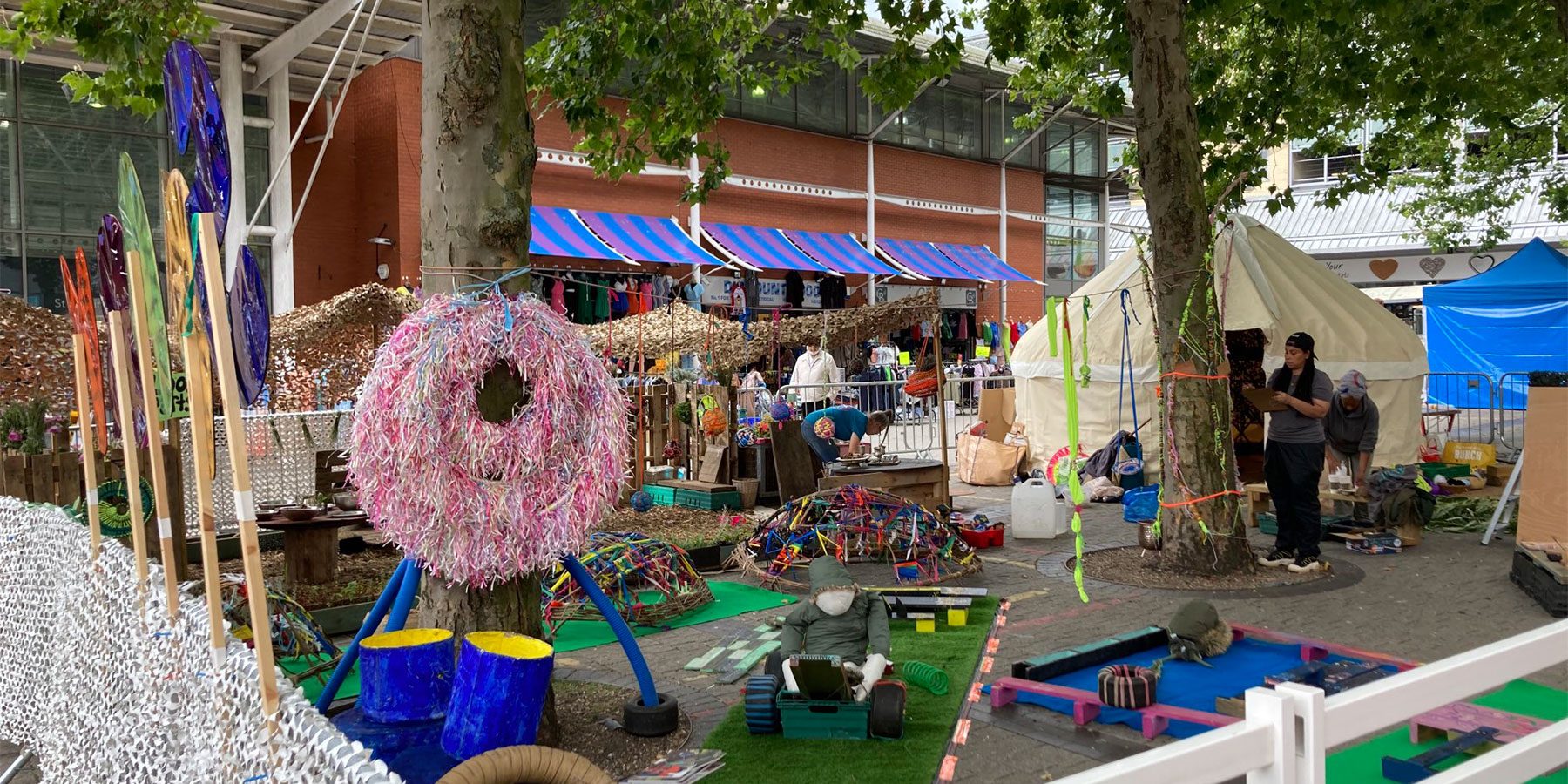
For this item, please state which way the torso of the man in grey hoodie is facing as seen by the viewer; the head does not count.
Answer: toward the camera

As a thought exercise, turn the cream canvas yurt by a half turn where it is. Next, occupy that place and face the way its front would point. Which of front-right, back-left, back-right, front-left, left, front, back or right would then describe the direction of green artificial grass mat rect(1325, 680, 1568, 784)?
back

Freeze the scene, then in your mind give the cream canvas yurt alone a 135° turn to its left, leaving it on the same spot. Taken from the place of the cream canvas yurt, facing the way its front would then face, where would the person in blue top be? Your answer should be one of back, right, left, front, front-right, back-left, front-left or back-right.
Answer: back

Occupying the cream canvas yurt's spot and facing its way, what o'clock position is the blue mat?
The blue mat is roughly at 12 o'clock from the cream canvas yurt.

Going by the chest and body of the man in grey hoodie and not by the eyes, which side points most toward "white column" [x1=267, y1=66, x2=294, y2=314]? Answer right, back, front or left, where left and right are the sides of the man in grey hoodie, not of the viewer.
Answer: right

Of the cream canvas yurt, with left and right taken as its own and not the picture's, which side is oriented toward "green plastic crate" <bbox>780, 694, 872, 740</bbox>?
front

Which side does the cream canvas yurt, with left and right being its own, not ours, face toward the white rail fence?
front

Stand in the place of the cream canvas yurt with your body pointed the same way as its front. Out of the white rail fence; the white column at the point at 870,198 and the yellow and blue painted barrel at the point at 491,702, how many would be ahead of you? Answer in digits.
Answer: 2

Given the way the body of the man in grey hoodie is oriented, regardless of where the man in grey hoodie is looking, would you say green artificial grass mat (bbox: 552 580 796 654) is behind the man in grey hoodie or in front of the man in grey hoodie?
in front

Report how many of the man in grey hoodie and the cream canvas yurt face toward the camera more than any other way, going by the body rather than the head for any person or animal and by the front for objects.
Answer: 2

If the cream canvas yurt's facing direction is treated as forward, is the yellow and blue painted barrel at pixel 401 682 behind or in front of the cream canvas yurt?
in front

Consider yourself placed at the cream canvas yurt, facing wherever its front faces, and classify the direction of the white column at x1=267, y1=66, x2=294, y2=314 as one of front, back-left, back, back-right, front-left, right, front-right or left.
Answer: right

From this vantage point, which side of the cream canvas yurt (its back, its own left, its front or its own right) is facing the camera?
front

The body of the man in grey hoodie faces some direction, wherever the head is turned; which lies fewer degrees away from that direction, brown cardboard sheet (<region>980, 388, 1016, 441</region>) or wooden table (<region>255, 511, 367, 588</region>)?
the wooden table

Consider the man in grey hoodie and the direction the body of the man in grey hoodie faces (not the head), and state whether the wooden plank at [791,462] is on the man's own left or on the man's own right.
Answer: on the man's own right
